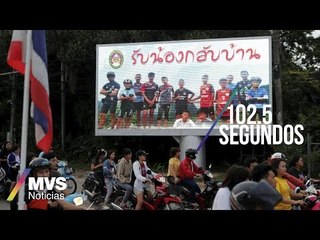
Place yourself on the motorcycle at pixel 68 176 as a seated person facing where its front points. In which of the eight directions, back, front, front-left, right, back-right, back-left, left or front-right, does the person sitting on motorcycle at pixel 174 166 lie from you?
front

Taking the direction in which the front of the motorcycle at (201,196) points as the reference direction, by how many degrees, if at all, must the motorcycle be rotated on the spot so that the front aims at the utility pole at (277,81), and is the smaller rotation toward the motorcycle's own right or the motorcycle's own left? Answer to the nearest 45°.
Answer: approximately 90° to the motorcycle's own left

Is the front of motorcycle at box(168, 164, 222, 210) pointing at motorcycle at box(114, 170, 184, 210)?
no

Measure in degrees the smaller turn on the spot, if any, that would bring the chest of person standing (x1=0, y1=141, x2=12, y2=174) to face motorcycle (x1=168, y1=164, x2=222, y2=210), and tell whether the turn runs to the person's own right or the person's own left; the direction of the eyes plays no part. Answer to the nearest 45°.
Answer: approximately 45° to the person's own right

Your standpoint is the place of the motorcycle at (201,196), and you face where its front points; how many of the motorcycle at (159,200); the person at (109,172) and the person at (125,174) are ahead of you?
0

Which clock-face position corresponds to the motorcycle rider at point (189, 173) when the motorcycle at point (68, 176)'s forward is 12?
The motorcycle rider is roughly at 12 o'clock from the motorcycle.
